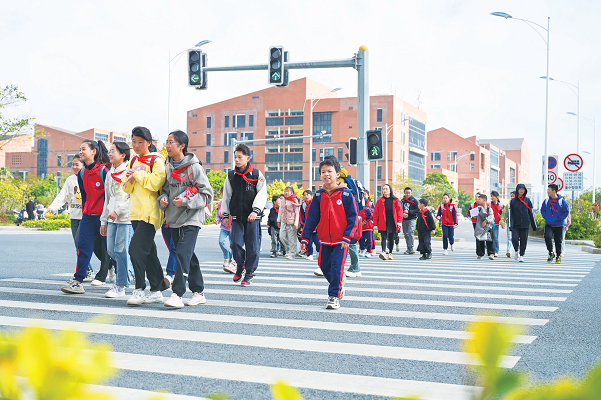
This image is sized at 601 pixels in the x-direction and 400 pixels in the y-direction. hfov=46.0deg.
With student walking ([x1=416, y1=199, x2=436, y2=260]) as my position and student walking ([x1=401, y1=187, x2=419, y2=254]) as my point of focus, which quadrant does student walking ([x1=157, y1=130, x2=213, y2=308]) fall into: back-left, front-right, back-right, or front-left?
back-left

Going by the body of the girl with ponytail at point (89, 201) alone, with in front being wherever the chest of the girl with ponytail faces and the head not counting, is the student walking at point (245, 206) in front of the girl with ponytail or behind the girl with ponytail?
behind

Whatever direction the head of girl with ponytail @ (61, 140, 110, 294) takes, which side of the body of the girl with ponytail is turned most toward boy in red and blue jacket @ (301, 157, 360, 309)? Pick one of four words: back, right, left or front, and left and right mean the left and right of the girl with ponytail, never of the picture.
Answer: left

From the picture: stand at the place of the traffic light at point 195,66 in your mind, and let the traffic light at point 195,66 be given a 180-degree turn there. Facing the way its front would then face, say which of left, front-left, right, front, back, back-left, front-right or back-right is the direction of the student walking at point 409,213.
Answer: right

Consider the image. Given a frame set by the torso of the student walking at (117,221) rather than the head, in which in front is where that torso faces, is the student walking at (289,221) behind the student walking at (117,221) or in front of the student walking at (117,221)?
behind

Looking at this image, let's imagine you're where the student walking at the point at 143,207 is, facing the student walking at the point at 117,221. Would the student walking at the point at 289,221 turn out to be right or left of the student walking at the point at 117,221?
right

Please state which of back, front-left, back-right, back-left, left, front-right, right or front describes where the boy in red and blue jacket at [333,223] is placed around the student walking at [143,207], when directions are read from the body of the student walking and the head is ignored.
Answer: back-left

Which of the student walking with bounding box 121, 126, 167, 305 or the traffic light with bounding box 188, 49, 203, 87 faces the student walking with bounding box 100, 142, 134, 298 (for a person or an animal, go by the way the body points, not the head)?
the traffic light

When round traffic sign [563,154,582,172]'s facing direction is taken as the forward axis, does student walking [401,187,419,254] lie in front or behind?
in front

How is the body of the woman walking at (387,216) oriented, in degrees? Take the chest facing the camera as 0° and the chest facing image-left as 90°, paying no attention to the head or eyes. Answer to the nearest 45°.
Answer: approximately 0°

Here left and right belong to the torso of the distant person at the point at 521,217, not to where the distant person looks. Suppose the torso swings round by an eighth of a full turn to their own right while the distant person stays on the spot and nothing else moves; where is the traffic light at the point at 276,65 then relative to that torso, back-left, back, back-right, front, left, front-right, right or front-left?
front-right
